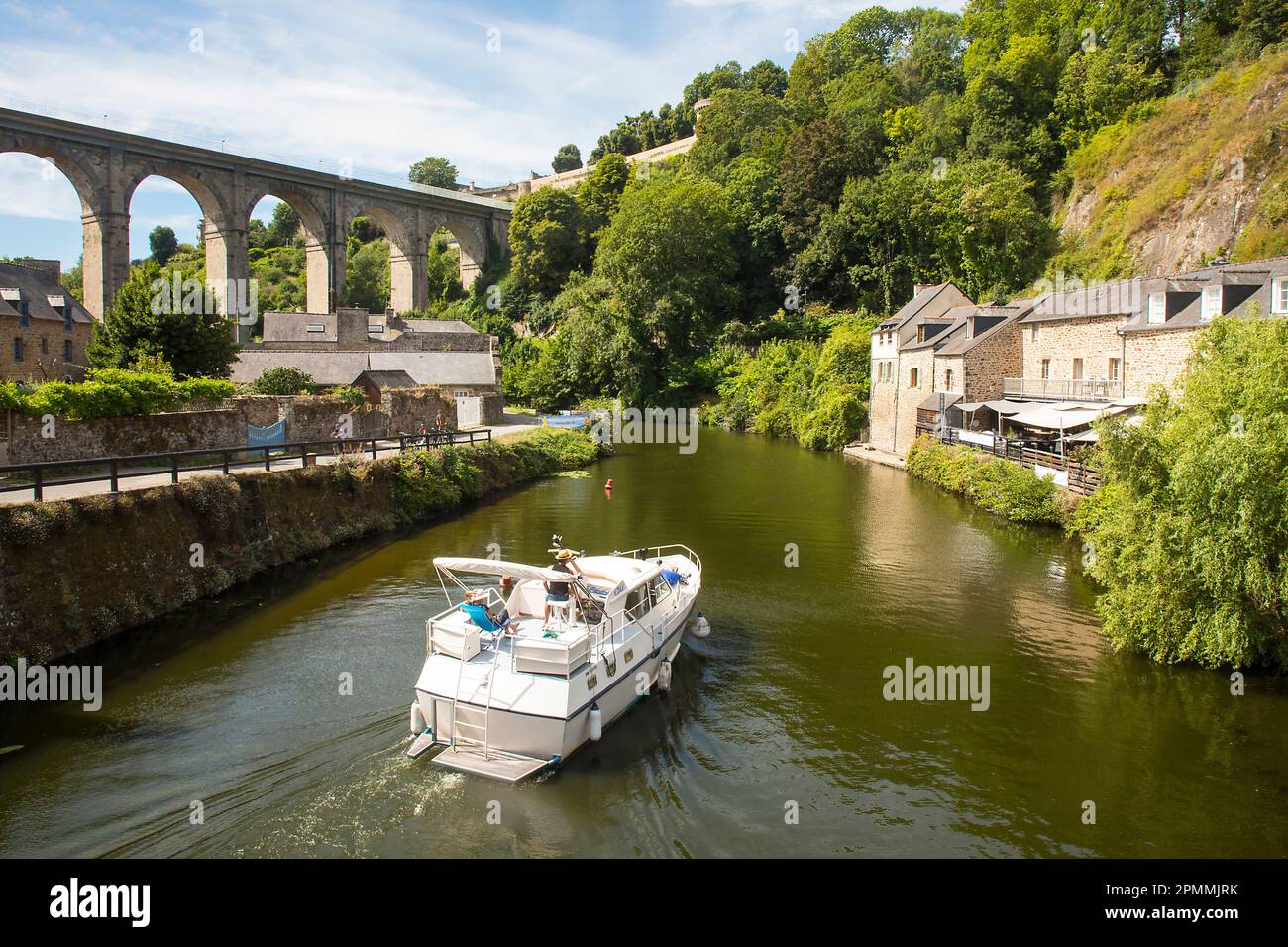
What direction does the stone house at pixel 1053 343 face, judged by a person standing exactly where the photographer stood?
facing the viewer and to the left of the viewer

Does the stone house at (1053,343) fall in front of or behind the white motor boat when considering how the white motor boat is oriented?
in front

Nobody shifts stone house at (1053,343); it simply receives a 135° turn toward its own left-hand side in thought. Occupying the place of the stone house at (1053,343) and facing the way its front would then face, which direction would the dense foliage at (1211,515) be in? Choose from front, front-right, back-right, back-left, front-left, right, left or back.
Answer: right

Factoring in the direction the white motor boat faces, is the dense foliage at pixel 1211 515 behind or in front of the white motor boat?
in front

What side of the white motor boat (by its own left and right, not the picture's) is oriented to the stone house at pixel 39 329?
left

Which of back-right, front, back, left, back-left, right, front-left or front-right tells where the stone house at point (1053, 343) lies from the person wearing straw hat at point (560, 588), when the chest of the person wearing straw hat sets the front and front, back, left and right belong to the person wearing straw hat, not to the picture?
front

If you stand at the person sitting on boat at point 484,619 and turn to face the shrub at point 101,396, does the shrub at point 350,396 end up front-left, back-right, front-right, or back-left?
front-right

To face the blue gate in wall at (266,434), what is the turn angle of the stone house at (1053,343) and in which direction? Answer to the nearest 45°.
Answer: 0° — it already faces it

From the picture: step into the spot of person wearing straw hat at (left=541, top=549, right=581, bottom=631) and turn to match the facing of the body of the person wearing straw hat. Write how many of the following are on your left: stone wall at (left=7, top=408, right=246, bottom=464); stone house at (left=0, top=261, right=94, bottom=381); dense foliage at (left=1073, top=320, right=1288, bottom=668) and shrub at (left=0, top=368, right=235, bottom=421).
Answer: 3

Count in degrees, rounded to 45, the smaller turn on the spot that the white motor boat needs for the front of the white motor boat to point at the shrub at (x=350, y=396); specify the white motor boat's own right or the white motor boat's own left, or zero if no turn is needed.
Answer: approximately 45° to the white motor boat's own left

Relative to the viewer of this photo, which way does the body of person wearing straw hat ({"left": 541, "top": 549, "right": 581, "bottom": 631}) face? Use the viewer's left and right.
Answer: facing away from the viewer and to the right of the viewer

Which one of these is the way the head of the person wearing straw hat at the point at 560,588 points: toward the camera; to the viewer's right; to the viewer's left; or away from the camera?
away from the camera
